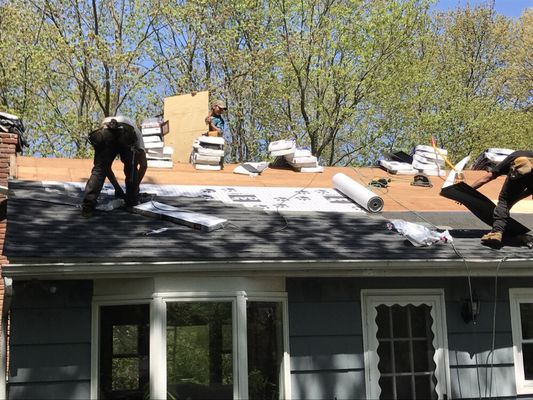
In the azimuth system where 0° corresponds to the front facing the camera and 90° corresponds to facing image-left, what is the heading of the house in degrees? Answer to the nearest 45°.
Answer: approximately 0°

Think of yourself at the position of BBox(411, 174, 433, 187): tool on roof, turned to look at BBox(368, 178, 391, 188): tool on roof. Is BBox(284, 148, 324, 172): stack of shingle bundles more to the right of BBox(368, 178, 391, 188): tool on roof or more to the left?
right

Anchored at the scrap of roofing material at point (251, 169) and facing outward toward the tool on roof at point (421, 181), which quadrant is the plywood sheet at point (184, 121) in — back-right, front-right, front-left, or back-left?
back-left
